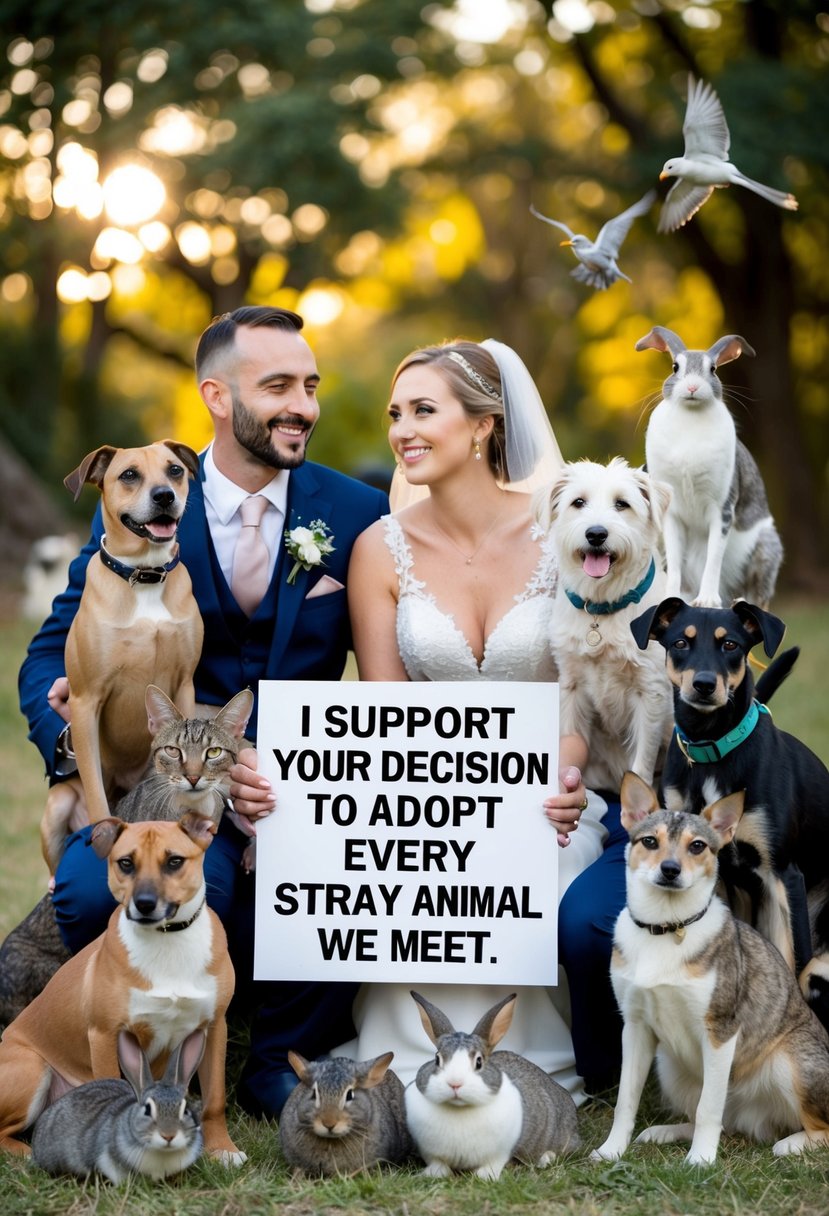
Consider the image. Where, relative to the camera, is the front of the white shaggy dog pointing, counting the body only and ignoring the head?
toward the camera

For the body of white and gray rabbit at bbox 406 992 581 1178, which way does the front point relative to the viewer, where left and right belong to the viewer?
facing the viewer and to the left of the viewer

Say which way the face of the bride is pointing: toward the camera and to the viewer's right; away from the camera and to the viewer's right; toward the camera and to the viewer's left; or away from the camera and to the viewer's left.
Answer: toward the camera and to the viewer's left

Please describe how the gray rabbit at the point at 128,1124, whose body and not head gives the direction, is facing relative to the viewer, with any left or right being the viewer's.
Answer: facing the viewer and to the right of the viewer

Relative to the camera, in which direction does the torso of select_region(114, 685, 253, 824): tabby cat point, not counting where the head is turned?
toward the camera

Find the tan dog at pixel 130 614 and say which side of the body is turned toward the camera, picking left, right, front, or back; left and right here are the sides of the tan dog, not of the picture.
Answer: front

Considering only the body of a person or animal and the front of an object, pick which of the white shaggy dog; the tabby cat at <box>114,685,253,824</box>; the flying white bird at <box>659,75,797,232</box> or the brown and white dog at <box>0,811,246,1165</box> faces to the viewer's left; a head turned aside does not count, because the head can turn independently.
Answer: the flying white bird

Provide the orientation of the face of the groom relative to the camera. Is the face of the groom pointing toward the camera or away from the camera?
toward the camera
